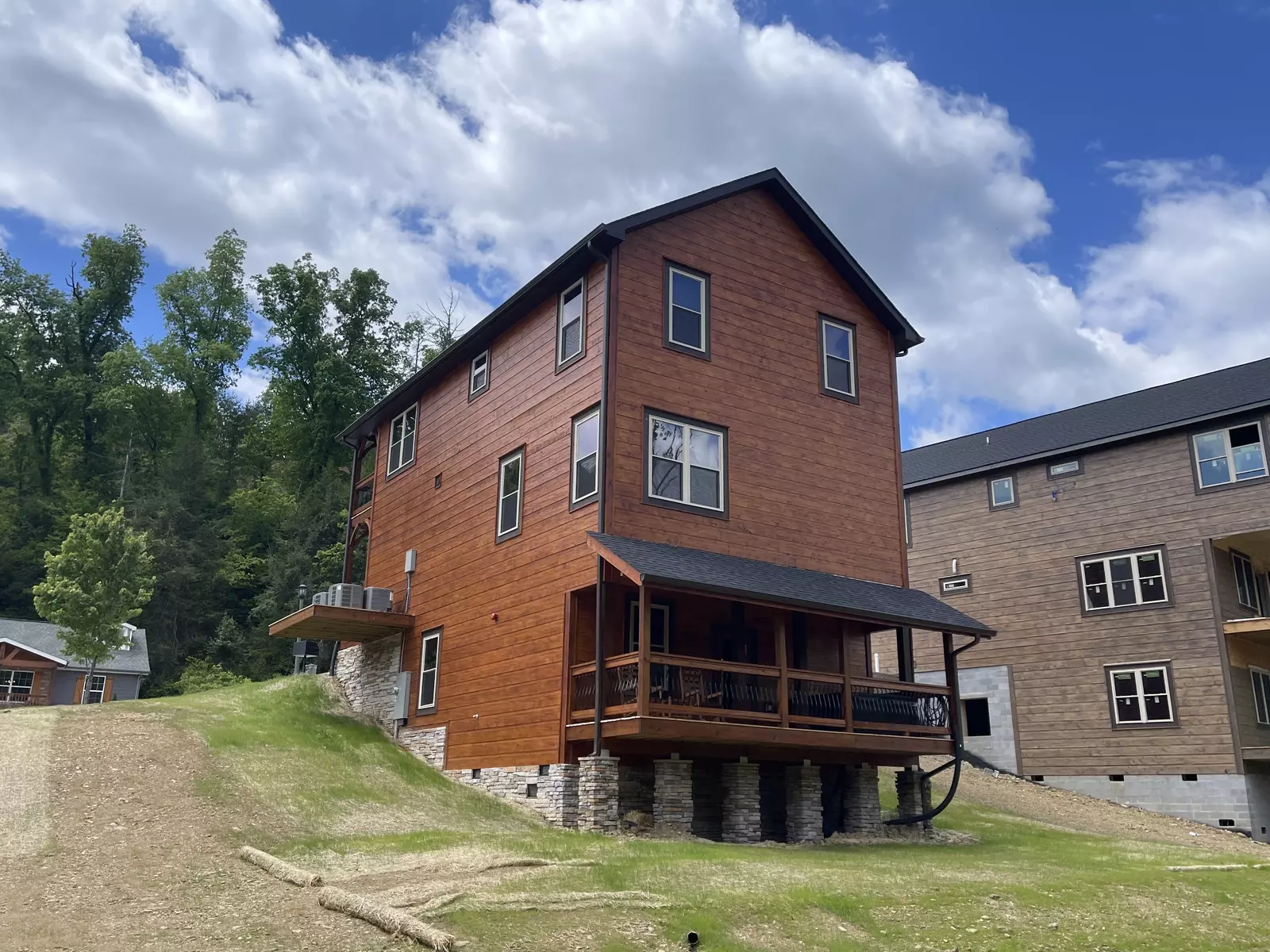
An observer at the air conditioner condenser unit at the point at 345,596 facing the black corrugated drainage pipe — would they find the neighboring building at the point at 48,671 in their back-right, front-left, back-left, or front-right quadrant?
back-left

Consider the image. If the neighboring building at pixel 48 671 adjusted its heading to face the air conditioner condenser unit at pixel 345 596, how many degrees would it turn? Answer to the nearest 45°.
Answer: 0° — it already faces it

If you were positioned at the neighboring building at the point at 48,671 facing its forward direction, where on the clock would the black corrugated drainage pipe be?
The black corrugated drainage pipe is roughly at 11 o'clock from the neighboring building.

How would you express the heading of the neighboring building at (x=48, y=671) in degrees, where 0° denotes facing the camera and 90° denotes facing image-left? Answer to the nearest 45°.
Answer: approximately 0°

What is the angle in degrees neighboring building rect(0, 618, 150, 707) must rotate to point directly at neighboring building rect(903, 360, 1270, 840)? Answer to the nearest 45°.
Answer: approximately 45° to its left

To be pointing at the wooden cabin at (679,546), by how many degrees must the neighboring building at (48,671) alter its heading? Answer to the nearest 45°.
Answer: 0° — it already faces it
